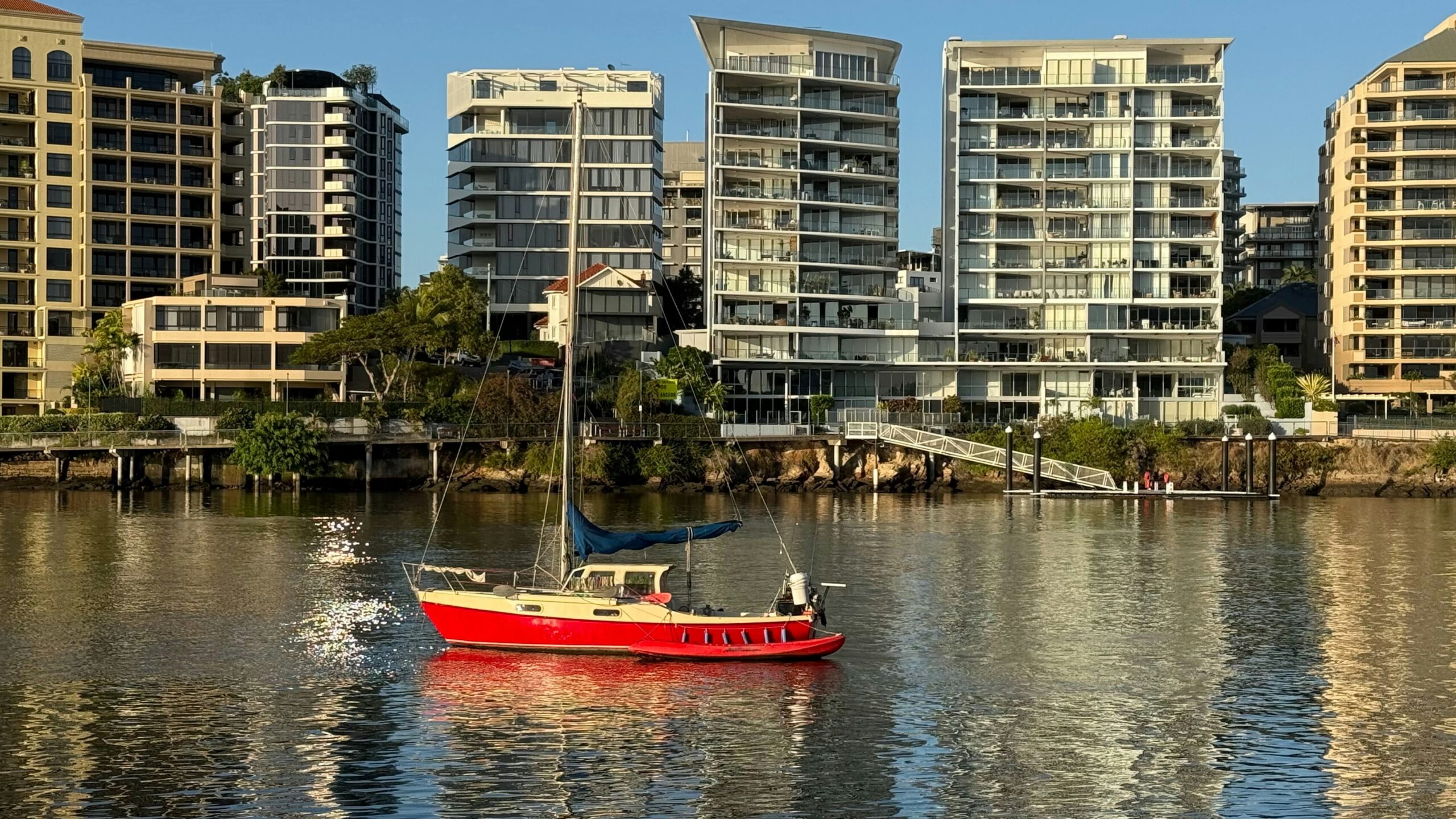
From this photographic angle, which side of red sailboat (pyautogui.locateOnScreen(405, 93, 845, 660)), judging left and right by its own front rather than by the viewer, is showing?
left
